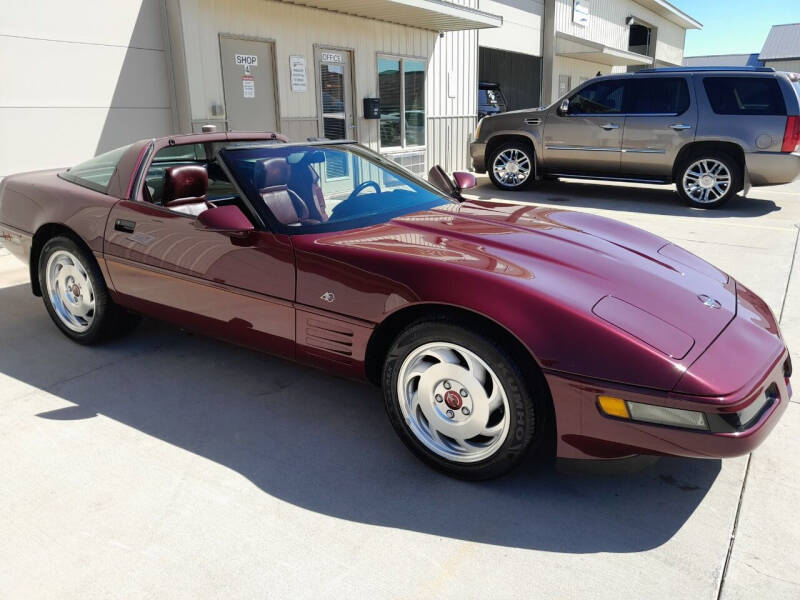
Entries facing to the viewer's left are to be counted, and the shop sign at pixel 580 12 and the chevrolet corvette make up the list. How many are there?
0

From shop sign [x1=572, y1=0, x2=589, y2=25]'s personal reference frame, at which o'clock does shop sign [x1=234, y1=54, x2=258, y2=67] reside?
shop sign [x1=234, y1=54, x2=258, y2=67] is roughly at 2 o'clock from shop sign [x1=572, y1=0, x2=589, y2=25].

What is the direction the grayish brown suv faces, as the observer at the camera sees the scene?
facing to the left of the viewer

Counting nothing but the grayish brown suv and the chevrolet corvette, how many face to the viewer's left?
1

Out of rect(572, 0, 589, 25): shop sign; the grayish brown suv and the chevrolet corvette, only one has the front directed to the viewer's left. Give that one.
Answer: the grayish brown suv

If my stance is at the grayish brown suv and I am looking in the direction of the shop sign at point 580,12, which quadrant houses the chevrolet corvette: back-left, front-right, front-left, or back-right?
back-left

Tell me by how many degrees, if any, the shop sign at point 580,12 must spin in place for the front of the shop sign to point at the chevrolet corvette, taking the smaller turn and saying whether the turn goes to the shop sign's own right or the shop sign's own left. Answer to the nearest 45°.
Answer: approximately 45° to the shop sign's own right

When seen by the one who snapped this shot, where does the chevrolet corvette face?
facing the viewer and to the right of the viewer

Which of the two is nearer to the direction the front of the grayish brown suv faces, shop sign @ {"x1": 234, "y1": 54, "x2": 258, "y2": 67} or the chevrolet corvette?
the shop sign

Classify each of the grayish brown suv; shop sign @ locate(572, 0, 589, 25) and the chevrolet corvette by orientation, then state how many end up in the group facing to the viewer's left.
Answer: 1

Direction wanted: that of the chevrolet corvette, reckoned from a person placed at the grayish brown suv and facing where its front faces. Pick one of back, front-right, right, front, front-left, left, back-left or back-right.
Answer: left

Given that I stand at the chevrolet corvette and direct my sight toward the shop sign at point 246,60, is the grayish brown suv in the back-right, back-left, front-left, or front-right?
front-right
